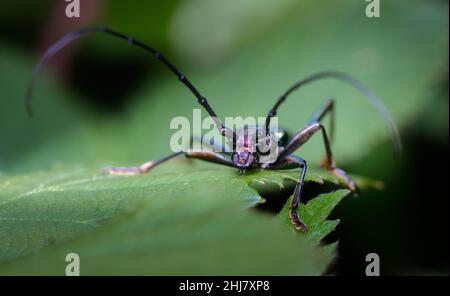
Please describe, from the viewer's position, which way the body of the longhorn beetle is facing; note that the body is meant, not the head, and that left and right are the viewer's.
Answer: facing the viewer
